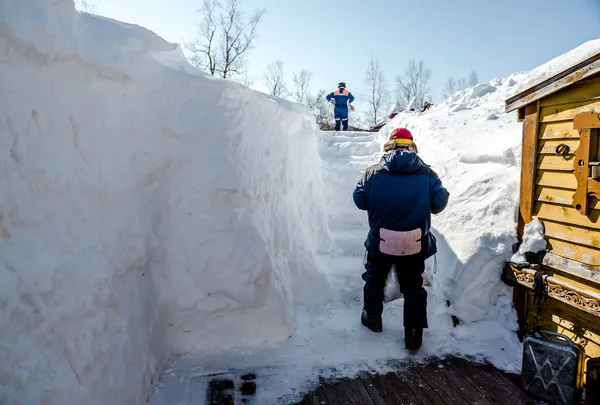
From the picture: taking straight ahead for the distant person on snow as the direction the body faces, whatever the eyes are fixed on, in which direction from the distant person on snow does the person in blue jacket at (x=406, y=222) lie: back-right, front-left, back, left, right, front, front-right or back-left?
back

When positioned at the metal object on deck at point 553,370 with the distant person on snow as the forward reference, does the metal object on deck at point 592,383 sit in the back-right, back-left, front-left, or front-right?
back-right

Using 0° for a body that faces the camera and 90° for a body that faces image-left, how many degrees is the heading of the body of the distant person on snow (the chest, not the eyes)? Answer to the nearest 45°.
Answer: approximately 180°

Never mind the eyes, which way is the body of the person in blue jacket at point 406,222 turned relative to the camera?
away from the camera

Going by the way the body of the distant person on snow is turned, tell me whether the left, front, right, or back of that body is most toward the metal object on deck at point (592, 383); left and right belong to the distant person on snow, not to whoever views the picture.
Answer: back

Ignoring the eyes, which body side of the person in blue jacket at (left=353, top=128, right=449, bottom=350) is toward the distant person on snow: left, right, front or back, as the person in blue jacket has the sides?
front

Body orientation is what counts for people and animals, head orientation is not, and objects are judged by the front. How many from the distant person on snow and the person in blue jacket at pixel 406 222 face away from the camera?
2

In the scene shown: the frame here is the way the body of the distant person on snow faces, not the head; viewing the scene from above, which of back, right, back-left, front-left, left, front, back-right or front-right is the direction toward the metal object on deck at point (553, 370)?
back

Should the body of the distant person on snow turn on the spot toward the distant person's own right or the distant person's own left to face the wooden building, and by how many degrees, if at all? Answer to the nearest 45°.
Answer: approximately 180°

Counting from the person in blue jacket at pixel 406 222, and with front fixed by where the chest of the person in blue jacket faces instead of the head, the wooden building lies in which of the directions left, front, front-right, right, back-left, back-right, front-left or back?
right

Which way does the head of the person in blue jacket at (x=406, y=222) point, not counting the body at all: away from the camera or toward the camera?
away from the camera
